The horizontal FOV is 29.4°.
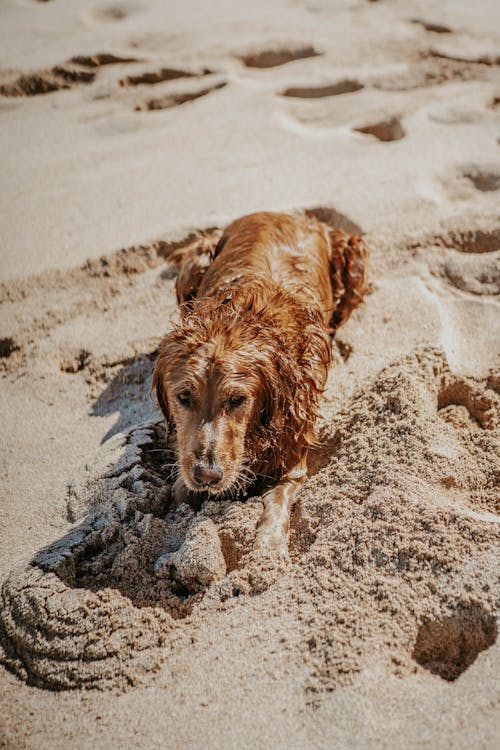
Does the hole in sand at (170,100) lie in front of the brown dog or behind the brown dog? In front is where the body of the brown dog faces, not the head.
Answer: behind

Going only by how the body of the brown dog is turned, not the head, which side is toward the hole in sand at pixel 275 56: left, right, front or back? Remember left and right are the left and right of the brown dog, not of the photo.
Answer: back

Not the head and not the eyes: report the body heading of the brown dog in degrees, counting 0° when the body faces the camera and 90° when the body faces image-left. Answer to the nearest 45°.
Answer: approximately 0°

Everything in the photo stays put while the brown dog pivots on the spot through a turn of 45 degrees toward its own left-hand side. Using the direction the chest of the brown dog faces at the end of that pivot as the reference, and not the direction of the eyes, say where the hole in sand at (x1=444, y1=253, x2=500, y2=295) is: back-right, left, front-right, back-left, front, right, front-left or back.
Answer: left

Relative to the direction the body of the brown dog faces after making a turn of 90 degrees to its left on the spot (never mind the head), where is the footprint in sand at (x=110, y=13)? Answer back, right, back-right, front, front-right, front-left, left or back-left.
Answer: left

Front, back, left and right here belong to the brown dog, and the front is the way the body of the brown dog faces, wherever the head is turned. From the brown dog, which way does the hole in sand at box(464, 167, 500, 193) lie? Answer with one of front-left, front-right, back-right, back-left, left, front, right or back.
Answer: back-left

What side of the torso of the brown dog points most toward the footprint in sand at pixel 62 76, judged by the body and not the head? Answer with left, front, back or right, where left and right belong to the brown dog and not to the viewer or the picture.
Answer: back

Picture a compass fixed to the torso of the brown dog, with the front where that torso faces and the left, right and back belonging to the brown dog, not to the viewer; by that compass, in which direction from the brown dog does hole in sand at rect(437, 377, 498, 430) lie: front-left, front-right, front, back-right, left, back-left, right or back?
left

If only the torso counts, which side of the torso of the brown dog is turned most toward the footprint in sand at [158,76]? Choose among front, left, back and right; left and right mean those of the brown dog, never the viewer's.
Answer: back
